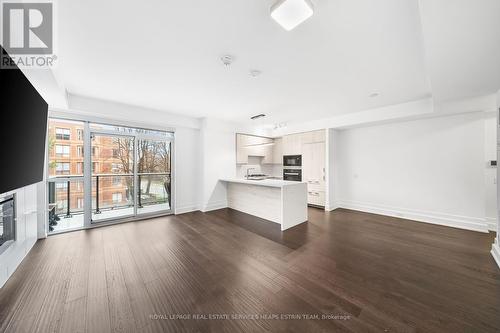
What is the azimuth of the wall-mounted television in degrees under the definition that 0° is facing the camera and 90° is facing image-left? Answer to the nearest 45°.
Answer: approximately 315°

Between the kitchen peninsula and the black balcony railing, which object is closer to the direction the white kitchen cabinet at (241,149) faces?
the kitchen peninsula

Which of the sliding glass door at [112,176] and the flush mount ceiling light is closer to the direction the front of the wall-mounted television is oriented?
the flush mount ceiling light

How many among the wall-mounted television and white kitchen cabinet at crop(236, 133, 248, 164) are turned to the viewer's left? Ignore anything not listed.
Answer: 0

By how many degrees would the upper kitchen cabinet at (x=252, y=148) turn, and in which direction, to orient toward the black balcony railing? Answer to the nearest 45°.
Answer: approximately 90° to its right

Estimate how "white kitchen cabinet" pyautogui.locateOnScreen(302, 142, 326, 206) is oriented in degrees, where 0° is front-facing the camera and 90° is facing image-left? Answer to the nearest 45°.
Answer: approximately 45°

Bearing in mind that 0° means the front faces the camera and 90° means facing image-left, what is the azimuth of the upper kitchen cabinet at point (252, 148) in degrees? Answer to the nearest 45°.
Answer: approximately 315°

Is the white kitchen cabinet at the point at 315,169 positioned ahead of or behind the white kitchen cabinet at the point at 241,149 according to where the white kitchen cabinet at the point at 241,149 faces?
ahead

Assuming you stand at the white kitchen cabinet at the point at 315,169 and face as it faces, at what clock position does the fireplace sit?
The fireplace is roughly at 12 o'clock from the white kitchen cabinet.

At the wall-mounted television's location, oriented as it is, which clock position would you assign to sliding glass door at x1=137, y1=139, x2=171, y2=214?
The sliding glass door is roughly at 9 o'clock from the wall-mounted television.

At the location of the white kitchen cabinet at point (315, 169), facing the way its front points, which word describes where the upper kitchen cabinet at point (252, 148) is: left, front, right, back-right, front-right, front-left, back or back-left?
front-right

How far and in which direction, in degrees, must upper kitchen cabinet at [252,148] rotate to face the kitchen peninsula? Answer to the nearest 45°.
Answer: approximately 45° to its right

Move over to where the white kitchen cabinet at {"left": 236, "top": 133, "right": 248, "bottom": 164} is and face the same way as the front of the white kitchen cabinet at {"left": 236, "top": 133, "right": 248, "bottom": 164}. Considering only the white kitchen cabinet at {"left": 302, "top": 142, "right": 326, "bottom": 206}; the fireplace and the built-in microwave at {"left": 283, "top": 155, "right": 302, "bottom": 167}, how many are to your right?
1
